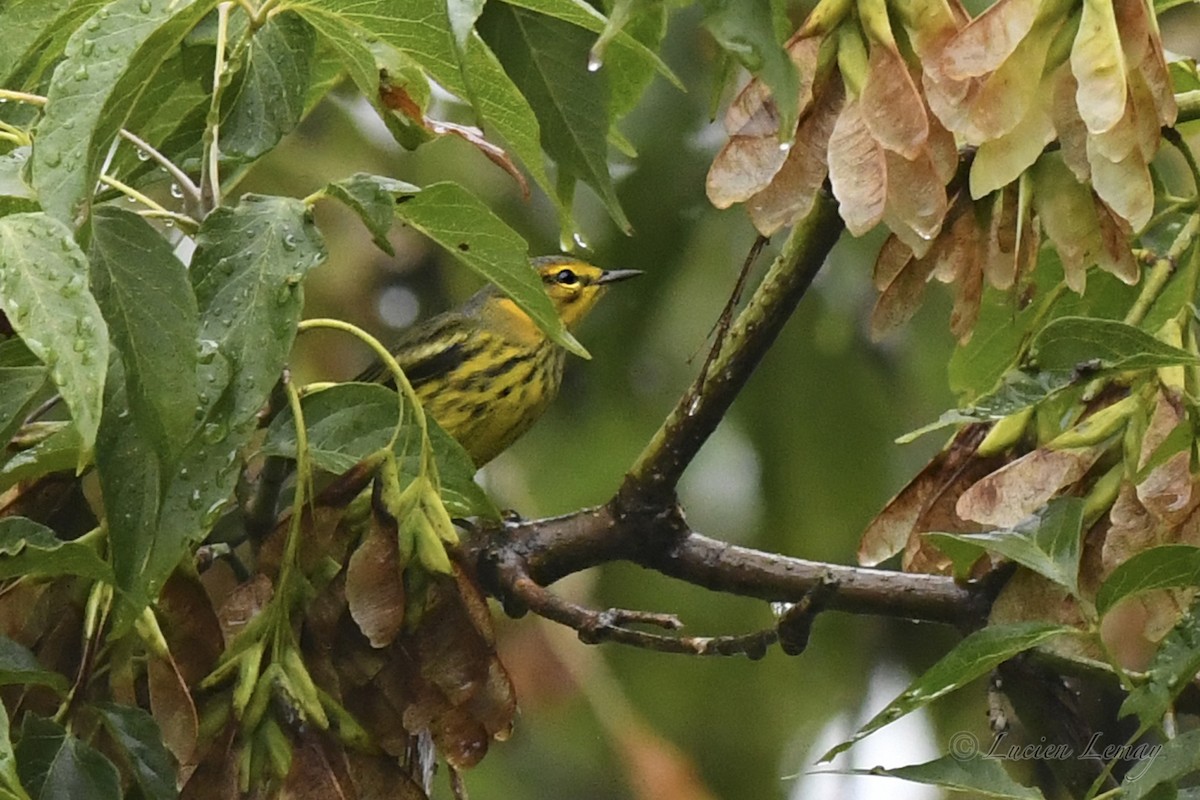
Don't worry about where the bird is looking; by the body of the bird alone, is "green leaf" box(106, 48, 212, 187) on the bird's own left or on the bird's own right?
on the bird's own right

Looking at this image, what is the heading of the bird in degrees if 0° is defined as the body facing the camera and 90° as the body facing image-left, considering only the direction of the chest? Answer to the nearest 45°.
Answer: approximately 270°

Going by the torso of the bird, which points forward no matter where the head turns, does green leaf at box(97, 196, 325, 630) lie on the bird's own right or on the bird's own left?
on the bird's own right

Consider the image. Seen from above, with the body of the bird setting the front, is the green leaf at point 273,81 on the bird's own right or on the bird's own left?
on the bird's own right
